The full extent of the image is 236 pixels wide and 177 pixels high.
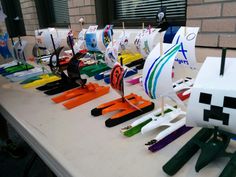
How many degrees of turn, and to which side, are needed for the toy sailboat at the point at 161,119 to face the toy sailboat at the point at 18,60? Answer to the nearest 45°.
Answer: approximately 90° to its right

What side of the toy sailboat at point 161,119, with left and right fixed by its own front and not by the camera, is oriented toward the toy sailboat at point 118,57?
right

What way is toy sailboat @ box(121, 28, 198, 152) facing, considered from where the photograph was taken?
facing the viewer and to the left of the viewer

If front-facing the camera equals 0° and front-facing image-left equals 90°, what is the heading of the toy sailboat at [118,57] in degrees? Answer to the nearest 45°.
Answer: approximately 45°
